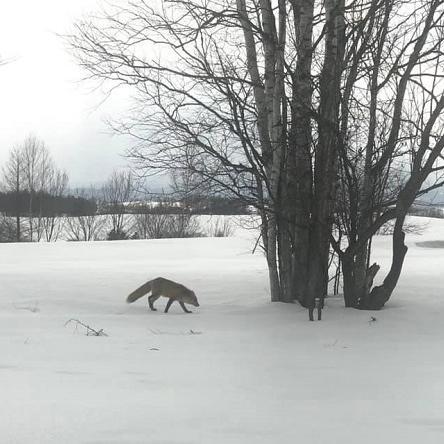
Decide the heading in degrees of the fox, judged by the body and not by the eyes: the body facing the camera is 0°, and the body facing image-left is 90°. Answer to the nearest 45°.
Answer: approximately 270°
